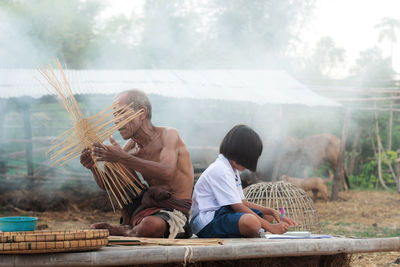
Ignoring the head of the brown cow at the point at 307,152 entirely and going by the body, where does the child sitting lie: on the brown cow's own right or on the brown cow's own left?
on the brown cow's own left

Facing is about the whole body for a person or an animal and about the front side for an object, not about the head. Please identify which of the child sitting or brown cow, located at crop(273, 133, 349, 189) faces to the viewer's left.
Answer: the brown cow

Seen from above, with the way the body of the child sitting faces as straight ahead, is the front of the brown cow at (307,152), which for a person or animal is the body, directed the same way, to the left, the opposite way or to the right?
the opposite way

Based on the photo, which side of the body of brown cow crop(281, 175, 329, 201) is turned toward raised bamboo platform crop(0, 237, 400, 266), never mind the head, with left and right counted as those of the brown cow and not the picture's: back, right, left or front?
left

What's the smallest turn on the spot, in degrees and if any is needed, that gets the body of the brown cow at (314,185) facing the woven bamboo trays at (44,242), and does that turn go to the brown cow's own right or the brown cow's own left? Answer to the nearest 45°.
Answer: approximately 90° to the brown cow's own left

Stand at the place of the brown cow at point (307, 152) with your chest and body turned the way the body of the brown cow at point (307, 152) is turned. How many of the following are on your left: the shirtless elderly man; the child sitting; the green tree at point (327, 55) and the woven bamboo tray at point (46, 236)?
3

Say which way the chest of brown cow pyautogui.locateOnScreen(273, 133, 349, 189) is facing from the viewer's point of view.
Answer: to the viewer's left

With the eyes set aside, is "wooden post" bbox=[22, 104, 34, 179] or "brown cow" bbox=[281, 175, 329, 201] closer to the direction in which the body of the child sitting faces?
the brown cow

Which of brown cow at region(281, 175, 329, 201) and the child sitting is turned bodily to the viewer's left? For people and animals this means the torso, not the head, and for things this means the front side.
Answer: the brown cow

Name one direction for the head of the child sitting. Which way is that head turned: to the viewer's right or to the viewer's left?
to the viewer's right

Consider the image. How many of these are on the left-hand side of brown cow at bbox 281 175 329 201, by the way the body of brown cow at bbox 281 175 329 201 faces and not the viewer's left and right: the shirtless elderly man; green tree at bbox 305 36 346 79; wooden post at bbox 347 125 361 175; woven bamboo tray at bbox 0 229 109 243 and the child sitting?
3

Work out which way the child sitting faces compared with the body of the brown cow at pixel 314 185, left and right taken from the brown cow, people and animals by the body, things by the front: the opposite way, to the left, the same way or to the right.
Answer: the opposite way

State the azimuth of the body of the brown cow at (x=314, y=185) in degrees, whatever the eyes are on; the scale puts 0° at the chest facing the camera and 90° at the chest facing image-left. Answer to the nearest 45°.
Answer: approximately 90°

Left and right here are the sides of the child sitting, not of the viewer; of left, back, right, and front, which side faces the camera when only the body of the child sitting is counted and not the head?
right

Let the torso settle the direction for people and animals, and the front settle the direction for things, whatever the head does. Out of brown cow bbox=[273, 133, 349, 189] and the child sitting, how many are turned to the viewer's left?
1
